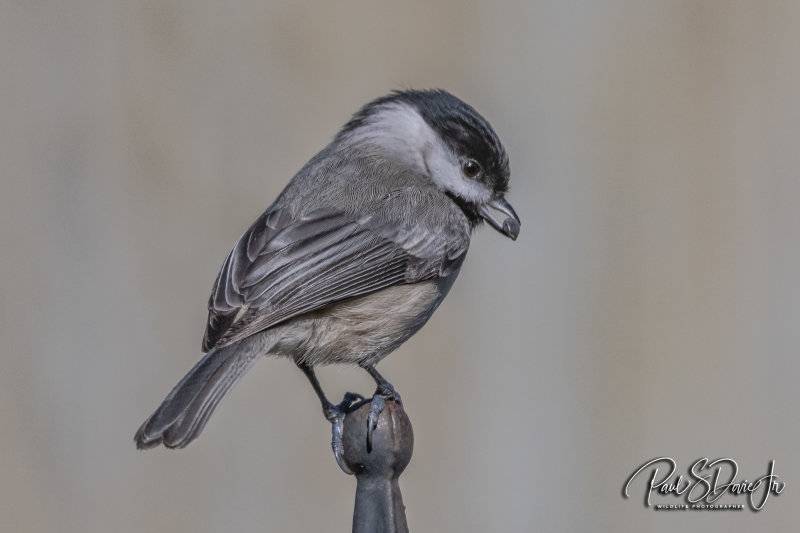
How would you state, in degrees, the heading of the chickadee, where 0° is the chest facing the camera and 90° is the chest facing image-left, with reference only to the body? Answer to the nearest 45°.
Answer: approximately 270°
